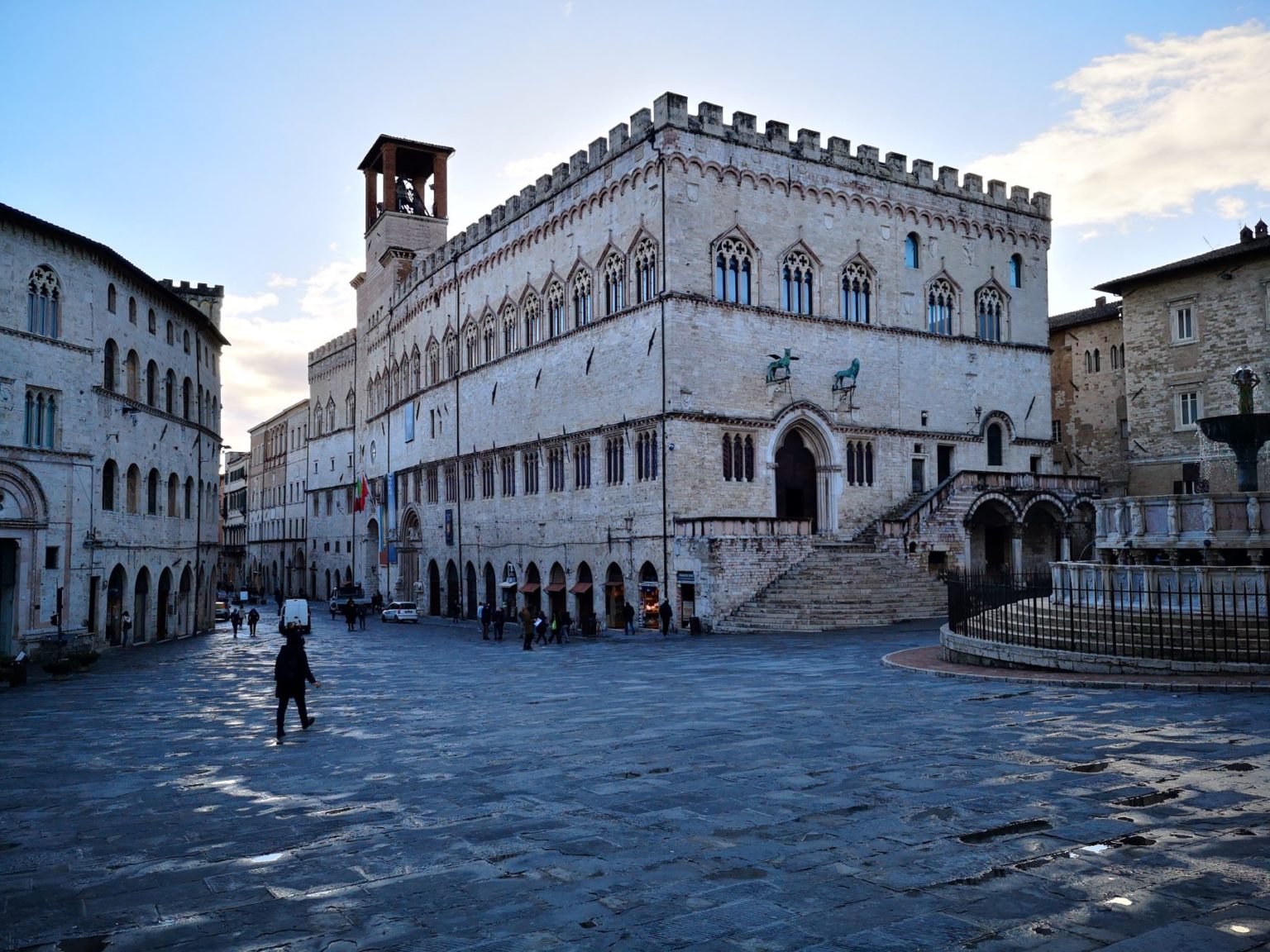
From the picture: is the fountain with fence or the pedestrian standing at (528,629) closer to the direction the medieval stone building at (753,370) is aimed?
the fountain with fence

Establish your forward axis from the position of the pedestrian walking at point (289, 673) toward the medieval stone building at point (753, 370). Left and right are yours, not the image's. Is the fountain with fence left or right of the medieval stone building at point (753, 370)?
right

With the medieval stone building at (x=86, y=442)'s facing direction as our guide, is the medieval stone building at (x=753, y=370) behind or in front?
in front

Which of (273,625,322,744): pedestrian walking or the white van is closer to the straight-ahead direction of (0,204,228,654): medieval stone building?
the pedestrian walking

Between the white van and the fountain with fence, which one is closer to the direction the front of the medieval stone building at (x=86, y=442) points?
the fountain with fence

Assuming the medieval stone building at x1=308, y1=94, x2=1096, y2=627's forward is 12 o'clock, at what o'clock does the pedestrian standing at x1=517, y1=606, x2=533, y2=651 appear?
The pedestrian standing is roughly at 1 o'clock from the medieval stone building.

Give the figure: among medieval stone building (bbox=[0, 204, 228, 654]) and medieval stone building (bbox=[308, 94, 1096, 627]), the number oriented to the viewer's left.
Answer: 0

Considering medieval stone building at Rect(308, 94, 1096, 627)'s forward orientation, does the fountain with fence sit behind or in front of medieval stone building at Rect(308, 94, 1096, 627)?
in front

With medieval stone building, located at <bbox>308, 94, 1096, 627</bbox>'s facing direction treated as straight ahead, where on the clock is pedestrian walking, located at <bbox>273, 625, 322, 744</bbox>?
The pedestrian walking is roughly at 2 o'clock from the medieval stone building.

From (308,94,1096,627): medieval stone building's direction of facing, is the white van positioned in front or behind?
behind

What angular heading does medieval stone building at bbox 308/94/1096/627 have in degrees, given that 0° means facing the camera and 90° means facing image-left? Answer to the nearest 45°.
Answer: approximately 315°
